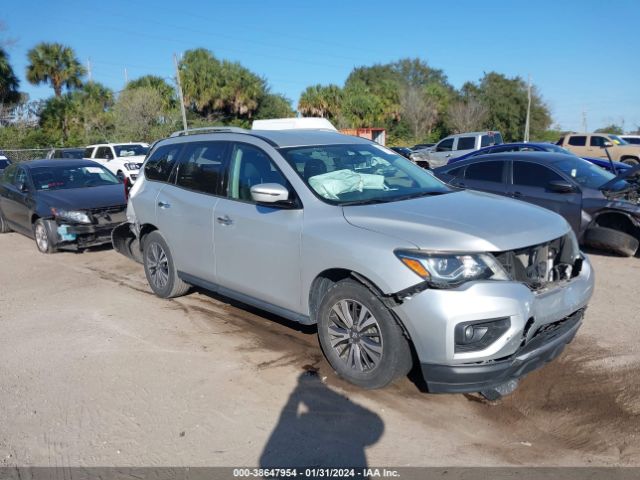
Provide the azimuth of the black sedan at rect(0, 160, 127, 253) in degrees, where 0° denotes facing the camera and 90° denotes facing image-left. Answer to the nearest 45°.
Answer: approximately 315°

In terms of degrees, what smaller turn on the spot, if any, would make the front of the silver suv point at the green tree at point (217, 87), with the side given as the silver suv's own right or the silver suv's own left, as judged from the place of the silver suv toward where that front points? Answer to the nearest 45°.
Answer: approximately 135° to the silver suv's own left

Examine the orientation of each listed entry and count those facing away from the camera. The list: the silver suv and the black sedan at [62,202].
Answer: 0

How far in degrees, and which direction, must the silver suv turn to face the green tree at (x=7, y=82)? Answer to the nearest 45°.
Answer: approximately 180°

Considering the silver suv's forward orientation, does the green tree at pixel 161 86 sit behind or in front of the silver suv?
behind

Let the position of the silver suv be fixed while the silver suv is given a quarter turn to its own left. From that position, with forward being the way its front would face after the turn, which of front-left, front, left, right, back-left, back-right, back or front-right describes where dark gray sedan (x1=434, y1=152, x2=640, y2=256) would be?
front

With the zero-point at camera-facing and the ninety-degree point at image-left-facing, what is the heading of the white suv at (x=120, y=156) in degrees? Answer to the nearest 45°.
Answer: approximately 315°

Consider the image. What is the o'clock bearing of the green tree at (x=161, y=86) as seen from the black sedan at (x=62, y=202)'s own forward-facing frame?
The green tree is roughly at 8 o'clock from the black sedan.

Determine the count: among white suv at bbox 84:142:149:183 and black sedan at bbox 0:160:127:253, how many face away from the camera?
0

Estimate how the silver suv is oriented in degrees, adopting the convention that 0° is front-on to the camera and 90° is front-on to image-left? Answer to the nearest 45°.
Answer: approximately 315°
